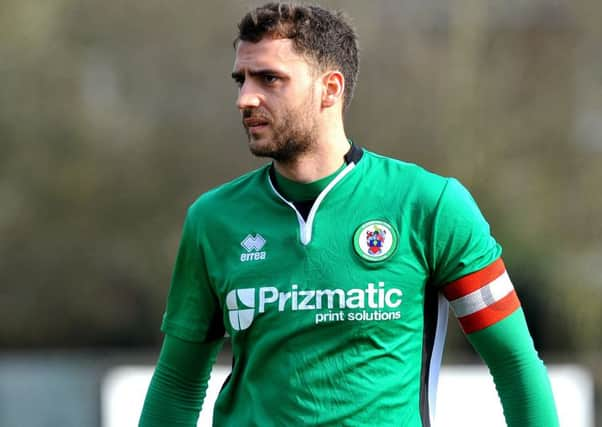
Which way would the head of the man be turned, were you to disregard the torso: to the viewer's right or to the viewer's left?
to the viewer's left

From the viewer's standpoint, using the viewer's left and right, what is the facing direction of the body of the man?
facing the viewer and to the left of the viewer
